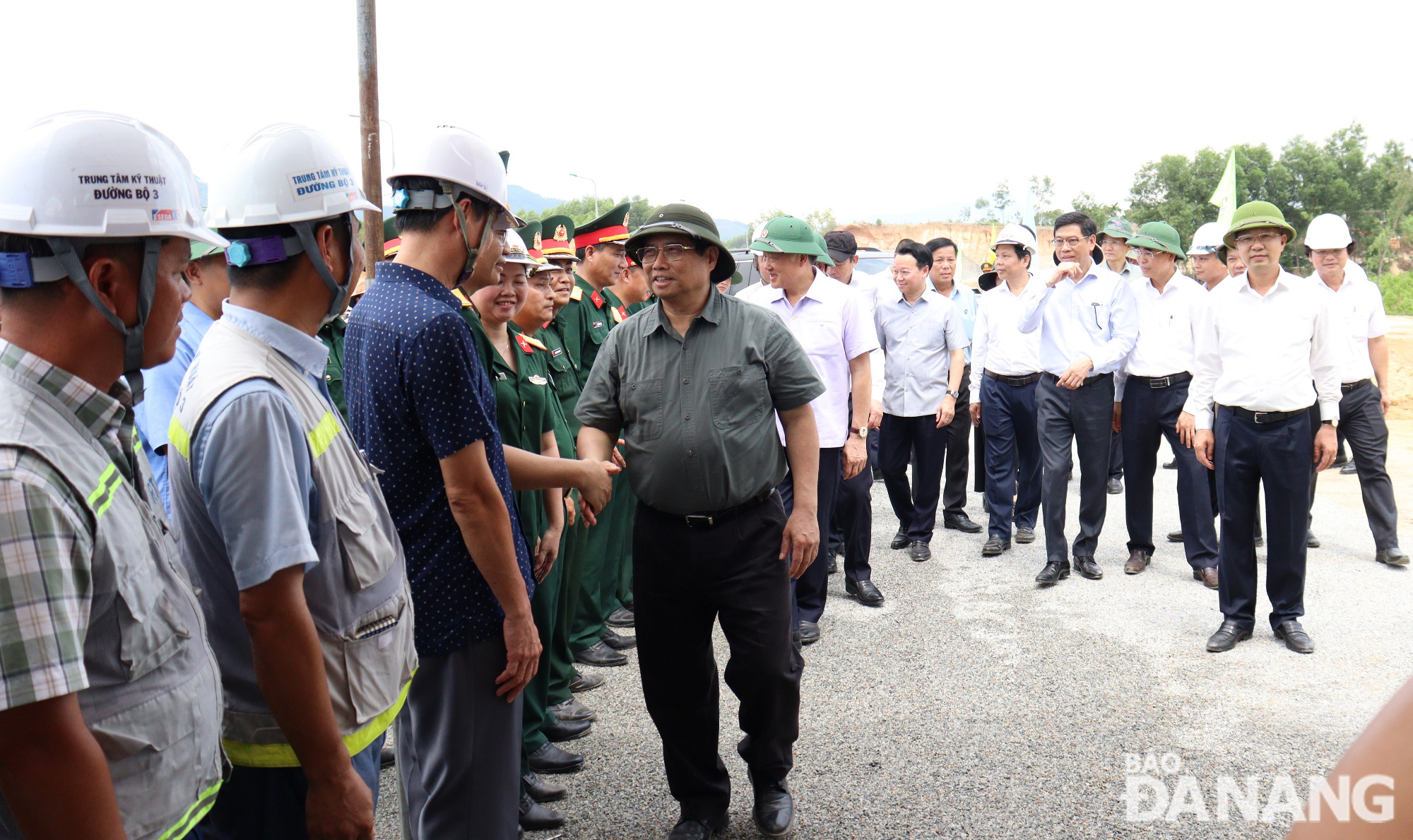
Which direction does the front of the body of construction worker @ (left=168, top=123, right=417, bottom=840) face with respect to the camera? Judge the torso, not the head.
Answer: to the viewer's right

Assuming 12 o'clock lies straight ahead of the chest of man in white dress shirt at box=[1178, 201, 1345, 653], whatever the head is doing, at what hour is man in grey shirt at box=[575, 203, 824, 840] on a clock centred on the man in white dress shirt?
The man in grey shirt is roughly at 1 o'clock from the man in white dress shirt.

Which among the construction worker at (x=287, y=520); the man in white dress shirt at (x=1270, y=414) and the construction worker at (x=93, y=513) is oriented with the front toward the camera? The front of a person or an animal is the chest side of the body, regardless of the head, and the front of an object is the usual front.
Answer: the man in white dress shirt

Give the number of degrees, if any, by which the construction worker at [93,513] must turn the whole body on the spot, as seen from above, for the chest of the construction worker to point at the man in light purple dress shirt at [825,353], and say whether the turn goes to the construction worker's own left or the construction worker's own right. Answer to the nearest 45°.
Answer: approximately 45° to the construction worker's own left

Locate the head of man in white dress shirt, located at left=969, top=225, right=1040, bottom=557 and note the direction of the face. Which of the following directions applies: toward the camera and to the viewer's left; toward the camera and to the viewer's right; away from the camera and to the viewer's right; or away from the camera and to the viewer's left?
toward the camera and to the viewer's left

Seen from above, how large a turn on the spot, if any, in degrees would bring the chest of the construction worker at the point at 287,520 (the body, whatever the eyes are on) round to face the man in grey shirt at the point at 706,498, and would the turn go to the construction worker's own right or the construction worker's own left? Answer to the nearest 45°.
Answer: approximately 45° to the construction worker's own left

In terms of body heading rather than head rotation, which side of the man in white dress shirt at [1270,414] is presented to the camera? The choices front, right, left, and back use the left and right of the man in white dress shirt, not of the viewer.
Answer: front

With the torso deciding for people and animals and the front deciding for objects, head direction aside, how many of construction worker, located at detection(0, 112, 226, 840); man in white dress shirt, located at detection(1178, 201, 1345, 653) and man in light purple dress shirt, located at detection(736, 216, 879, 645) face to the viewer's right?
1

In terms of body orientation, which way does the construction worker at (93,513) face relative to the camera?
to the viewer's right

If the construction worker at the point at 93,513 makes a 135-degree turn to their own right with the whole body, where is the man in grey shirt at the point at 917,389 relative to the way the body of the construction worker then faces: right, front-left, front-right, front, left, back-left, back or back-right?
back
